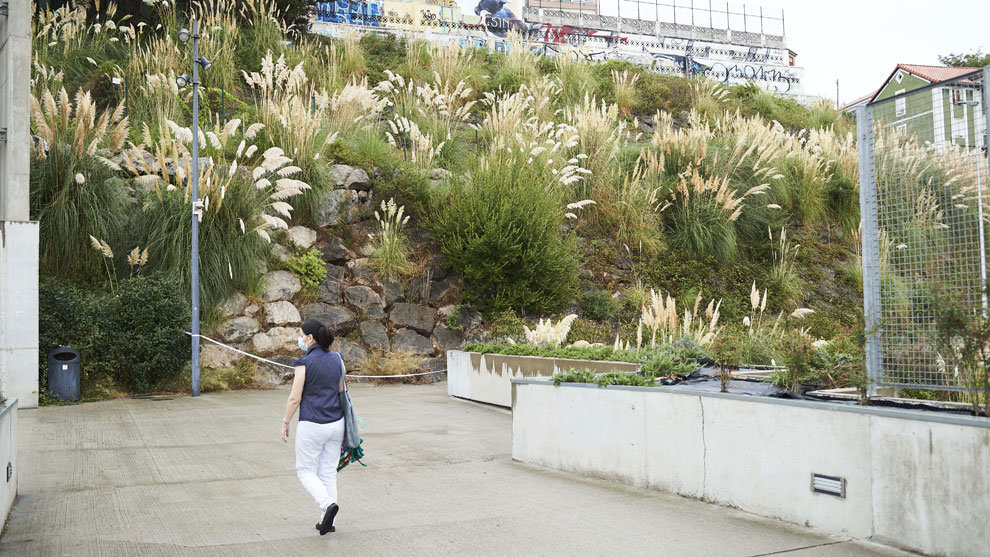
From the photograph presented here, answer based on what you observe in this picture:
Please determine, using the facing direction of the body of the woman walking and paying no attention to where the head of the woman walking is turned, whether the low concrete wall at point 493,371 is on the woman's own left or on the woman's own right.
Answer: on the woman's own right

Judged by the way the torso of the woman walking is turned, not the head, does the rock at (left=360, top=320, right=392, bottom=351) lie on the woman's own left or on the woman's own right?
on the woman's own right

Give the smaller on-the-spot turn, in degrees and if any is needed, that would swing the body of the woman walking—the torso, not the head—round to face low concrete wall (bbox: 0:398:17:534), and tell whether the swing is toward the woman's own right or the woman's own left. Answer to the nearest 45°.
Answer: approximately 45° to the woman's own left

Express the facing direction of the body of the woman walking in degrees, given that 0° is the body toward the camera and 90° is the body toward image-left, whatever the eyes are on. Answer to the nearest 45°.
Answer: approximately 135°

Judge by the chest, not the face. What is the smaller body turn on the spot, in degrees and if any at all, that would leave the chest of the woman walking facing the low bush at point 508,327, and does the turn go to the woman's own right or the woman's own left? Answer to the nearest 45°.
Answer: approximately 45° to the woman's own right

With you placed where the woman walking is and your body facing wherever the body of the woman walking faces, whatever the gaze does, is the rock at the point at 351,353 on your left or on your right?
on your right

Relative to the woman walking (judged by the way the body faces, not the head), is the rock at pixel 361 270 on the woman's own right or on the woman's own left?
on the woman's own right

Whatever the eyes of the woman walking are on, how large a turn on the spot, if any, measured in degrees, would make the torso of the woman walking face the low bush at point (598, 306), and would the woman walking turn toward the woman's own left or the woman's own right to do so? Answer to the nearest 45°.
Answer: approximately 90° to the woman's own right

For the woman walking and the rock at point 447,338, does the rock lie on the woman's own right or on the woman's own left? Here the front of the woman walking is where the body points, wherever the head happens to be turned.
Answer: on the woman's own right

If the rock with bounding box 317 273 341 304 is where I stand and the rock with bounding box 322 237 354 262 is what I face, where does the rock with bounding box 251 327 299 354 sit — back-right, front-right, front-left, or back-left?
back-left

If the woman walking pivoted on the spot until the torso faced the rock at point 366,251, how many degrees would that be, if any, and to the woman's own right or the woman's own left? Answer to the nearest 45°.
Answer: approximately 45° to the woman's own right

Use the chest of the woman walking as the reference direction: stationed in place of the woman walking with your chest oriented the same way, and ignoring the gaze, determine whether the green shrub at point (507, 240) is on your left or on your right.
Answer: on your right

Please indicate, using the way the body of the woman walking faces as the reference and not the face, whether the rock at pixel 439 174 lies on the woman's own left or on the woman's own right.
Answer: on the woman's own right
